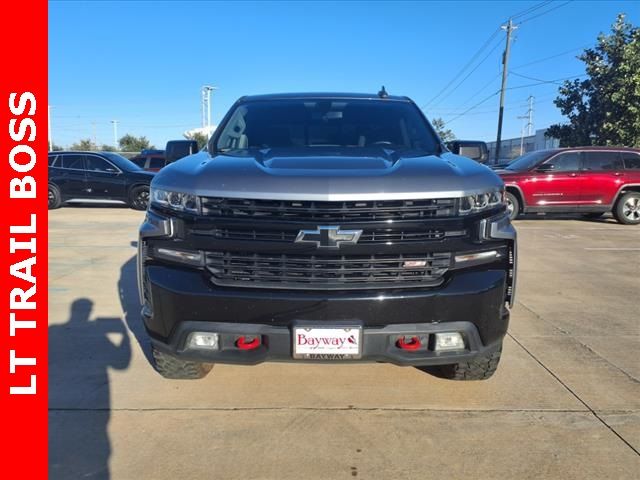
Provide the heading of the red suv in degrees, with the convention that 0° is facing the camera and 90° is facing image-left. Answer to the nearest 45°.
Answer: approximately 90°

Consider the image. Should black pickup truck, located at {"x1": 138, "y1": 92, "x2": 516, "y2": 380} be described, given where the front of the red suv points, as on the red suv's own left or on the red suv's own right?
on the red suv's own left

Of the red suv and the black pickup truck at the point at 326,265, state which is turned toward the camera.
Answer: the black pickup truck

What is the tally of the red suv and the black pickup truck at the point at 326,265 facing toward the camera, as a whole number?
1

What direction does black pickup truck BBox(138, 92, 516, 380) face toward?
toward the camera

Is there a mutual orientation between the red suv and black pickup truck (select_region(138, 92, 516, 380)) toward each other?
no

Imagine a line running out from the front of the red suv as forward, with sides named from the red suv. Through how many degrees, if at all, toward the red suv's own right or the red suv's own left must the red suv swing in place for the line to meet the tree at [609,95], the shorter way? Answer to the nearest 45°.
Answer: approximately 90° to the red suv's own right

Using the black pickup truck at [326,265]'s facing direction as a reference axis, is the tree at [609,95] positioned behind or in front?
behind

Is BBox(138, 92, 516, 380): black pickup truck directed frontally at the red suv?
no

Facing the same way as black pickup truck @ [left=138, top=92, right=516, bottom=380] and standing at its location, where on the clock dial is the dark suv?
The dark suv is roughly at 5 o'clock from the black pickup truck.

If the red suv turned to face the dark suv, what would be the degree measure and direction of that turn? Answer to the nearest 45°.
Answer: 0° — it already faces it
